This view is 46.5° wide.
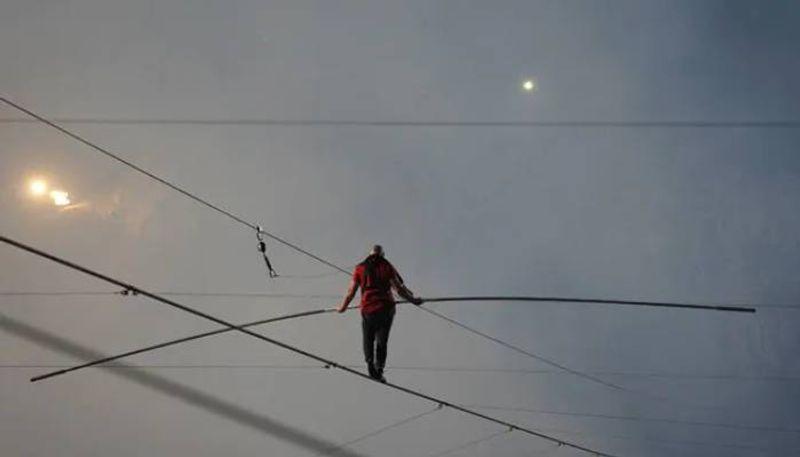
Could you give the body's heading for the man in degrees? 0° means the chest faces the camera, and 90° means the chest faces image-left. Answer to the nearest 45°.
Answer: approximately 180°
